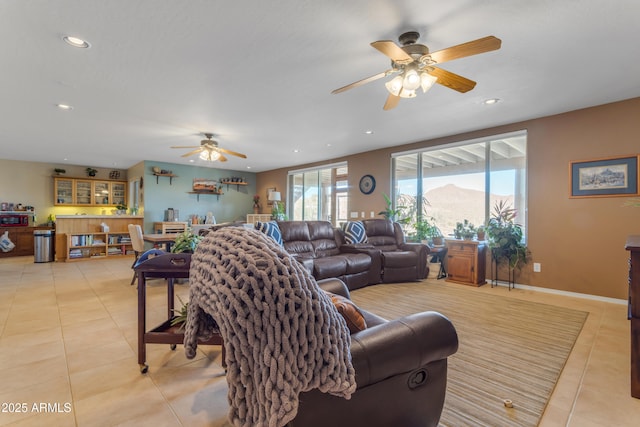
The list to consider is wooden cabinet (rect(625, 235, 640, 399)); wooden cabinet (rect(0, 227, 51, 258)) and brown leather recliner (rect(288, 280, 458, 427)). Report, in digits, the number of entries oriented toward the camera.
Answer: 1

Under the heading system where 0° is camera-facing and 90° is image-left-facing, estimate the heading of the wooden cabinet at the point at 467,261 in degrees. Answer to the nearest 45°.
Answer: approximately 45°

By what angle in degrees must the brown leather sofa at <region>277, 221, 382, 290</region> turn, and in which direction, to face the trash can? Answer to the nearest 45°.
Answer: approximately 135° to its right

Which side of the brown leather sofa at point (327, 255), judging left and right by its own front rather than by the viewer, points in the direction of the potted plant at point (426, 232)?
left

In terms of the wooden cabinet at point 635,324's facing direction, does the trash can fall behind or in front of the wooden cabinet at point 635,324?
in front

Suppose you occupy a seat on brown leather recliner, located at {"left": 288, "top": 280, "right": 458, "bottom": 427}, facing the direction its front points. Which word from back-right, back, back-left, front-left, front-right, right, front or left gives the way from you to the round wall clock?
front-left

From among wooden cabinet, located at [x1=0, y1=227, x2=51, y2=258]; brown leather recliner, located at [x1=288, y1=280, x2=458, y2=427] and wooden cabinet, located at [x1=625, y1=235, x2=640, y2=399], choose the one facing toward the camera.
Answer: wooden cabinet, located at [x1=0, y1=227, x2=51, y2=258]

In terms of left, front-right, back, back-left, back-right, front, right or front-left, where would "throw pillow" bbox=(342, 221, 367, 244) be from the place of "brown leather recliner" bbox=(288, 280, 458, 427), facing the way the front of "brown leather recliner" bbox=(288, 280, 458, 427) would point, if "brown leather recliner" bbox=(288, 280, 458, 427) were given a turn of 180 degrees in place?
back-right

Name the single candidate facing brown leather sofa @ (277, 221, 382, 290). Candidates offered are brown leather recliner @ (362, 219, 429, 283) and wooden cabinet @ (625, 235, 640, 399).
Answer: the wooden cabinet

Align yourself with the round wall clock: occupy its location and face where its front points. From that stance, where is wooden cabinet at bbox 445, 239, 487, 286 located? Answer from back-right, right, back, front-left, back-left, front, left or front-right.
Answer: left

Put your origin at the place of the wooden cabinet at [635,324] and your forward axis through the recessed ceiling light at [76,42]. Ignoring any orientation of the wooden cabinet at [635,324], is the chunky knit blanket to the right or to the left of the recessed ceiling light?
left

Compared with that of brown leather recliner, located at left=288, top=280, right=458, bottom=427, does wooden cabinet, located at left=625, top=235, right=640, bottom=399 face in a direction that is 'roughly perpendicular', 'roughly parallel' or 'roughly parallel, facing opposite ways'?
roughly perpendicular

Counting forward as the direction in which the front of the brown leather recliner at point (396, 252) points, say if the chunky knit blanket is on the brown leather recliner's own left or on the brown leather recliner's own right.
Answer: on the brown leather recliner's own right

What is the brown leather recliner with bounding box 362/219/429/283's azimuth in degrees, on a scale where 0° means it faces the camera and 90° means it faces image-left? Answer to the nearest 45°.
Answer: approximately 315°

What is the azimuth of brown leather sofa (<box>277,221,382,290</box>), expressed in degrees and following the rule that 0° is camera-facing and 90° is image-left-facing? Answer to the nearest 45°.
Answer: approximately 315°

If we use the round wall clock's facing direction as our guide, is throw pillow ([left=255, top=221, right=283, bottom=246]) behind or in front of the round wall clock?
in front

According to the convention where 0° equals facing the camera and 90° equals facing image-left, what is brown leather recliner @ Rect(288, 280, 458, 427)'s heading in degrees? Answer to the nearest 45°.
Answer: approximately 225°

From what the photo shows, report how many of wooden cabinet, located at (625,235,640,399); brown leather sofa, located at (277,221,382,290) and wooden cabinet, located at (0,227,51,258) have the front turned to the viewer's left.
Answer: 1

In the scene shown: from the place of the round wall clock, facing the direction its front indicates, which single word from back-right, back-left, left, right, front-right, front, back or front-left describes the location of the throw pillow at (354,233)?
front-left

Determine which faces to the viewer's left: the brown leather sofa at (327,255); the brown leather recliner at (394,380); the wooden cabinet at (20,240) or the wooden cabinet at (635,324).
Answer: the wooden cabinet at (635,324)
